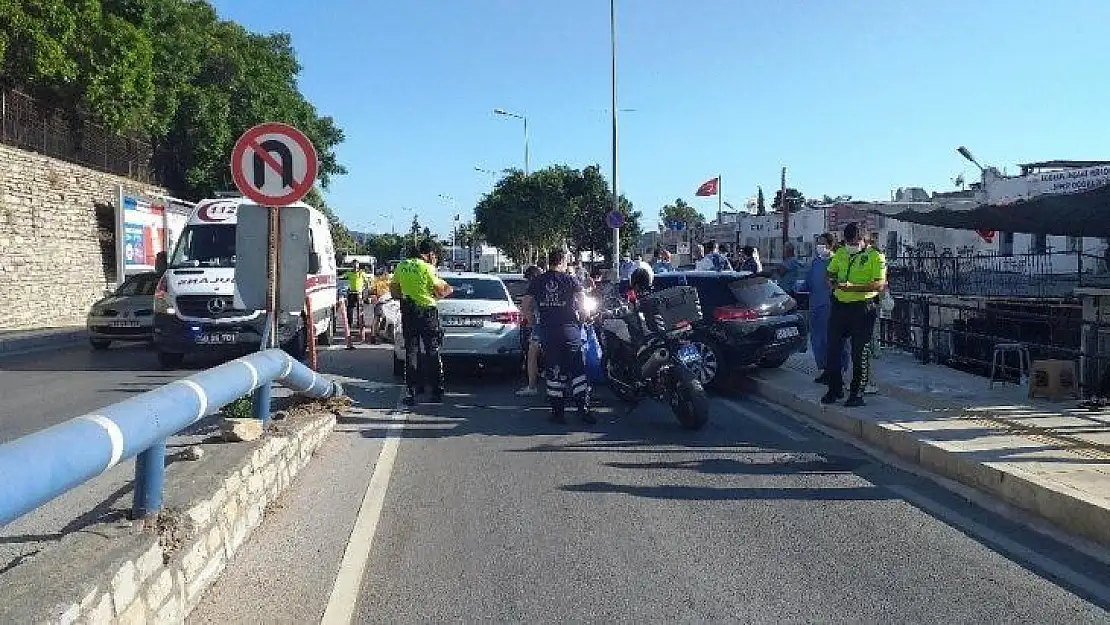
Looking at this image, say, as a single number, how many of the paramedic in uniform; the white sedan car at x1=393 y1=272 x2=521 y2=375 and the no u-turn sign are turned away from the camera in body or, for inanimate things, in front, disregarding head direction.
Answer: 2

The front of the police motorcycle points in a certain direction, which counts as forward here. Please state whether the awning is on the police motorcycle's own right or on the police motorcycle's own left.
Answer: on the police motorcycle's own right

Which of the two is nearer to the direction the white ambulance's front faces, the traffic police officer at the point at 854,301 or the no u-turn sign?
the no u-turn sign

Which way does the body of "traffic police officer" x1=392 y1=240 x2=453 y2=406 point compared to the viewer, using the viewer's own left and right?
facing away from the viewer and to the right of the viewer

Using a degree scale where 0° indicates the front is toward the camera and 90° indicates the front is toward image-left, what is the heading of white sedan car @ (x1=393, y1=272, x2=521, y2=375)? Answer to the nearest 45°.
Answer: approximately 180°

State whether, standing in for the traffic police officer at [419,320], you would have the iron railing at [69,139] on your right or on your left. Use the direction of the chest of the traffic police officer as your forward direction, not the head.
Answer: on your left
